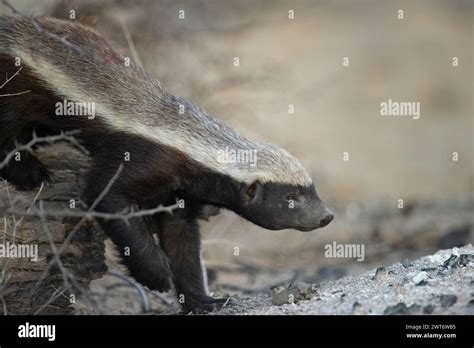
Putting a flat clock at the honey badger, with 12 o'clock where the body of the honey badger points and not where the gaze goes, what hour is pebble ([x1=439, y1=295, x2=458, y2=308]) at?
The pebble is roughly at 1 o'clock from the honey badger.

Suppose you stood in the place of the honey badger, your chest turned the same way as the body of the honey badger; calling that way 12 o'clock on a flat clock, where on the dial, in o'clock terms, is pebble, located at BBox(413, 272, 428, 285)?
The pebble is roughly at 12 o'clock from the honey badger.

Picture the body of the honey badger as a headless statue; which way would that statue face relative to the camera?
to the viewer's right
